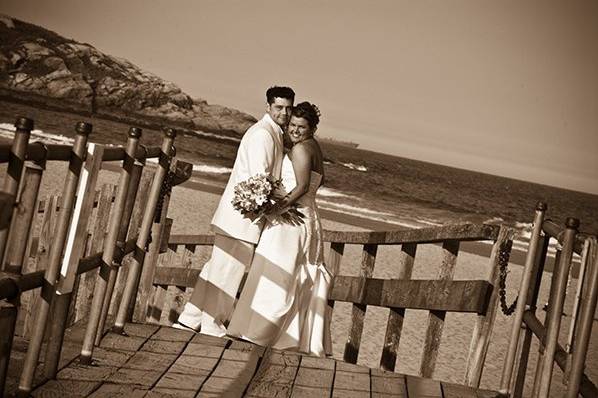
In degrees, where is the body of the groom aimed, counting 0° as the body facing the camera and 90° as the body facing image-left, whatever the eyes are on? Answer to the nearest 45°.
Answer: approximately 270°

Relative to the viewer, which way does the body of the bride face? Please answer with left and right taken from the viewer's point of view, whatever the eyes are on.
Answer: facing to the left of the viewer

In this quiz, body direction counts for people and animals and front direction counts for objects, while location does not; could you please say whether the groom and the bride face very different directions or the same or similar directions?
very different directions
